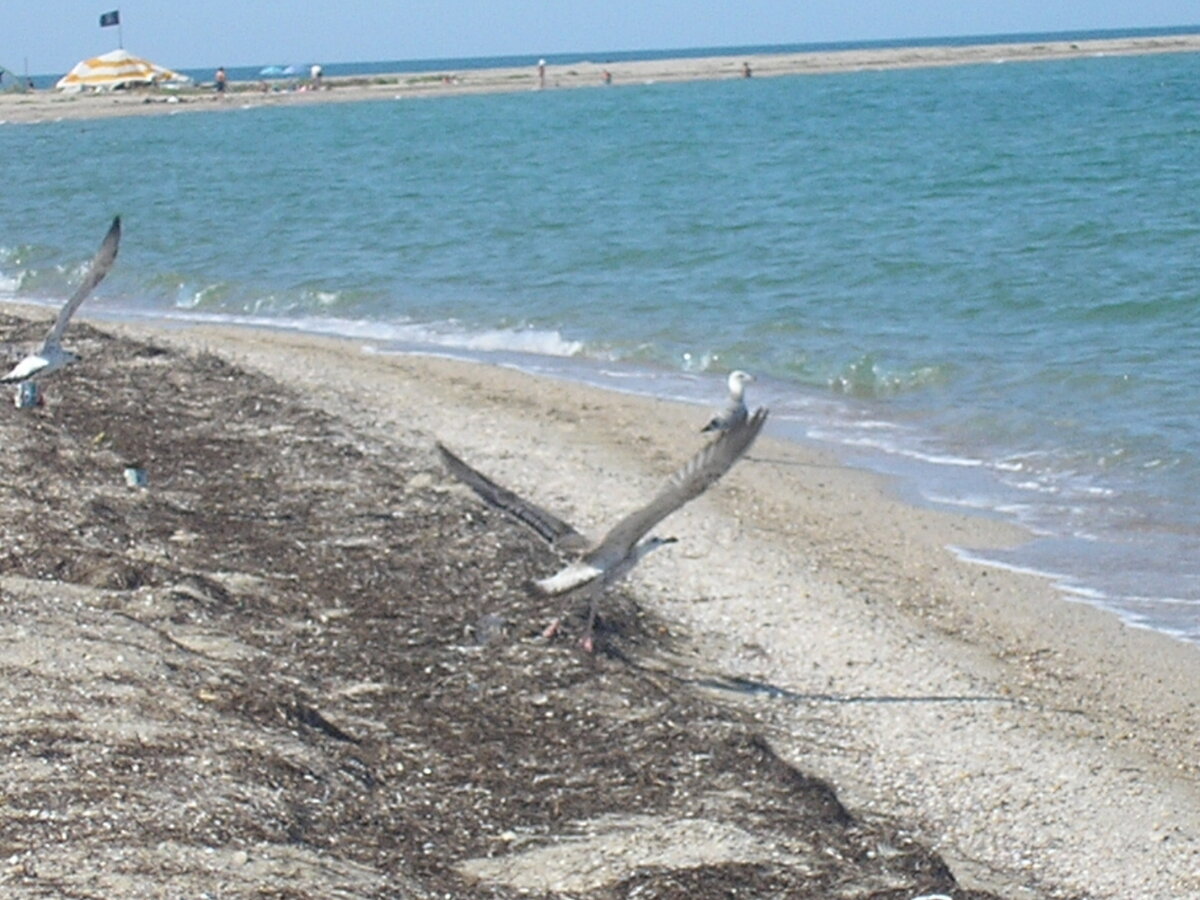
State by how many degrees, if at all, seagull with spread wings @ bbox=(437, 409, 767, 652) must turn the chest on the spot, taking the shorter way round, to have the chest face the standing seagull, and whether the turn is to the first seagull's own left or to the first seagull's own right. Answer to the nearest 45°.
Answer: approximately 45° to the first seagull's own left

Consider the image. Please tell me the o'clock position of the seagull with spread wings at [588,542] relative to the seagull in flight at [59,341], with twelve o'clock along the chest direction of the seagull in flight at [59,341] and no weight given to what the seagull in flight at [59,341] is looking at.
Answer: the seagull with spread wings at [588,542] is roughly at 2 o'clock from the seagull in flight at [59,341].

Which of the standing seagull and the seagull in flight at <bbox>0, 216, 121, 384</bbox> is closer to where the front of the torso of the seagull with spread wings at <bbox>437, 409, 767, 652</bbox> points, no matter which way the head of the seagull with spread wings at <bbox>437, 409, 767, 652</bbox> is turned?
the standing seagull

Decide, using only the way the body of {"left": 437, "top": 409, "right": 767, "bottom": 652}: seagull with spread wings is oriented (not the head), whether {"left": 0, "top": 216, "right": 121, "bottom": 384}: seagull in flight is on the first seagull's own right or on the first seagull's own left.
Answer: on the first seagull's own left

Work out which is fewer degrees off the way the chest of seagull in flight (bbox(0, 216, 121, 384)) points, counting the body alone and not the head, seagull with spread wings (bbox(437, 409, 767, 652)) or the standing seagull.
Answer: the standing seagull

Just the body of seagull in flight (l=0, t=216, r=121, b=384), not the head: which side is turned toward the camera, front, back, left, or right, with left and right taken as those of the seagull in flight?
right

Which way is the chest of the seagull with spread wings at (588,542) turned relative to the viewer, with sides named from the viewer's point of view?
facing away from the viewer and to the right of the viewer
